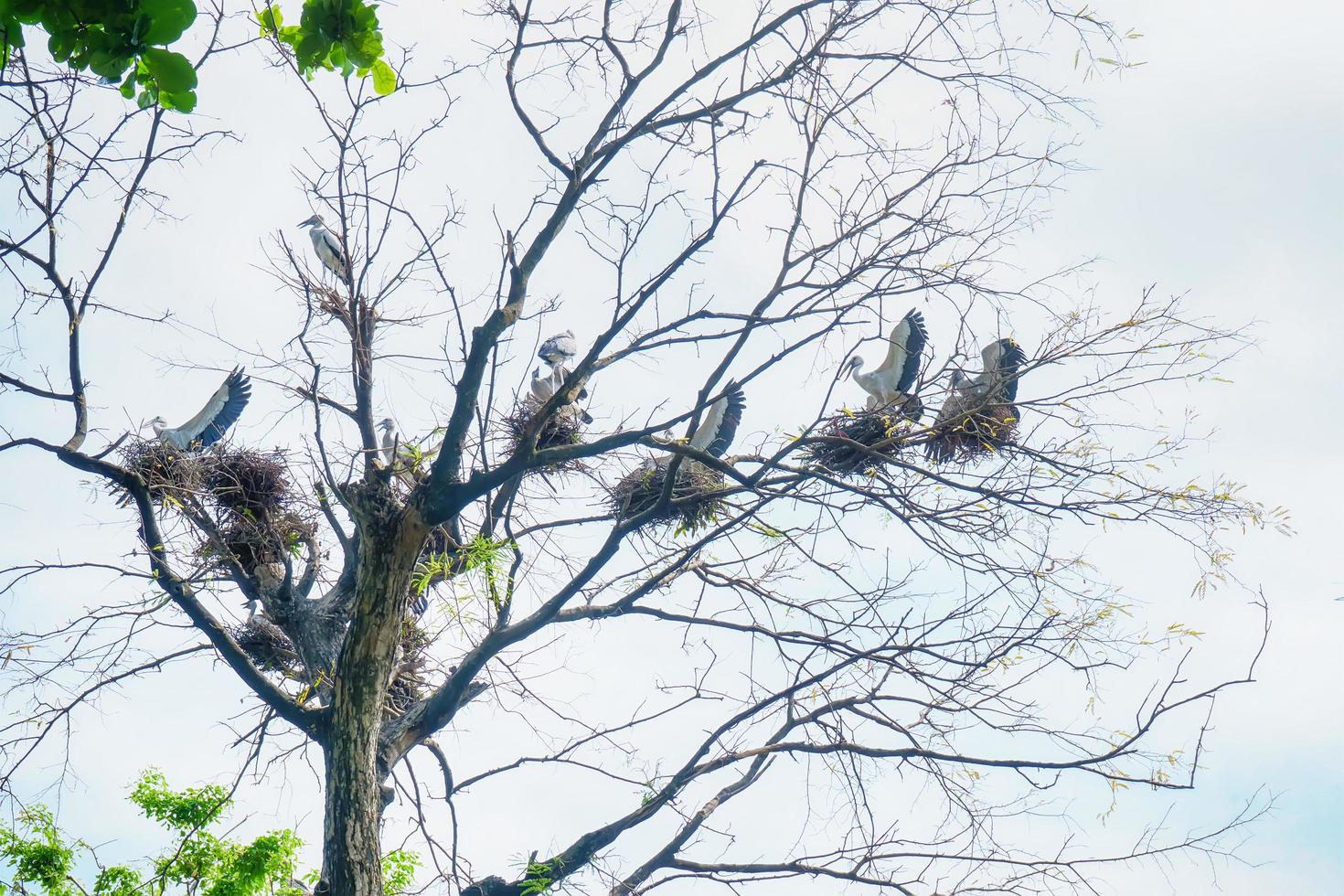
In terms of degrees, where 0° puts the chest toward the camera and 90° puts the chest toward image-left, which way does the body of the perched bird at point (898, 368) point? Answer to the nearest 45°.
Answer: approximately 90°

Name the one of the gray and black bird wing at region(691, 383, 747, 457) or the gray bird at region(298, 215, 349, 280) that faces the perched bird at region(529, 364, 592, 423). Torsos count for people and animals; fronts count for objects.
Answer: the gray and black bird wing at region(691, 383, 747, 457)

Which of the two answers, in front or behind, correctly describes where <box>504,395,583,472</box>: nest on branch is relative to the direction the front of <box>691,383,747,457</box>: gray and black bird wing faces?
in front

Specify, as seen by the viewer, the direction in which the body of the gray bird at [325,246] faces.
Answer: to the viewer's left

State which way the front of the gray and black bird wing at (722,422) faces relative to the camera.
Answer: to the viewer's left

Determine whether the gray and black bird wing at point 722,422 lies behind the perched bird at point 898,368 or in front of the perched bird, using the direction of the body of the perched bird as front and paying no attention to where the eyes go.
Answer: in front

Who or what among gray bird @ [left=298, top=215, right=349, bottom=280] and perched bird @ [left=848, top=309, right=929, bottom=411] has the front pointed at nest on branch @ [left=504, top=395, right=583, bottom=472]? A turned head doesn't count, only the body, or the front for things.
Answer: the perched bird
